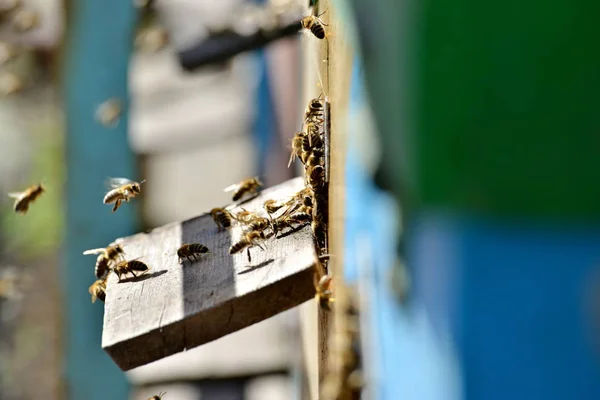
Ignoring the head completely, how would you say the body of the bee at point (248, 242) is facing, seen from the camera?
to the viewer's right

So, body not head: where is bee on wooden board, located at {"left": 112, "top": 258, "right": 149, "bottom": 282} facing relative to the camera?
to the viewer's left

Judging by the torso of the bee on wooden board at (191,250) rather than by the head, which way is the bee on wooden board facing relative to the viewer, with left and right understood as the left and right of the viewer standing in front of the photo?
facing to the left of the viewer

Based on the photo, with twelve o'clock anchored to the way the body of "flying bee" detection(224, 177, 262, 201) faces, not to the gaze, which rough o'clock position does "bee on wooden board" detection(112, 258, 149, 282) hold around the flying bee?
The bee on wooden board is roughly at 4 o'clock from the flying bee.

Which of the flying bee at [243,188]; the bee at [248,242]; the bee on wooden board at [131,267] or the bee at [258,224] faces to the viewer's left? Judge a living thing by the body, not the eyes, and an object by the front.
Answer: the bee on wooden board

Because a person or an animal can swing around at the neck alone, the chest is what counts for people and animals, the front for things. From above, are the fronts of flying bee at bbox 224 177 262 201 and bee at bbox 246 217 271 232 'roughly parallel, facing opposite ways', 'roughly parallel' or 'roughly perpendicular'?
roughly parallel

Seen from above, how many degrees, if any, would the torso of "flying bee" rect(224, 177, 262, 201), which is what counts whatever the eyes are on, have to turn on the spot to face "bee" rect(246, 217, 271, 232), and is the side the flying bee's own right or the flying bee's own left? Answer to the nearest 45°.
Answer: approximately 90° to the flying bee's own right

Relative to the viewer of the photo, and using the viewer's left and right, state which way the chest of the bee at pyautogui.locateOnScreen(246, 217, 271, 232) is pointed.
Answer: facing to the right of the viewer

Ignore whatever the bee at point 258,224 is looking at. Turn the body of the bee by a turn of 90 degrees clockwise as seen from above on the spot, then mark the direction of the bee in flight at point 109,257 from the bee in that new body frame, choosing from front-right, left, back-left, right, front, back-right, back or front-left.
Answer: back-right

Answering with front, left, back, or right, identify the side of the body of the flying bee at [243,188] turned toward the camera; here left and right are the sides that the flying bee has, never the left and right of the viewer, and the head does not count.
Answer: right
